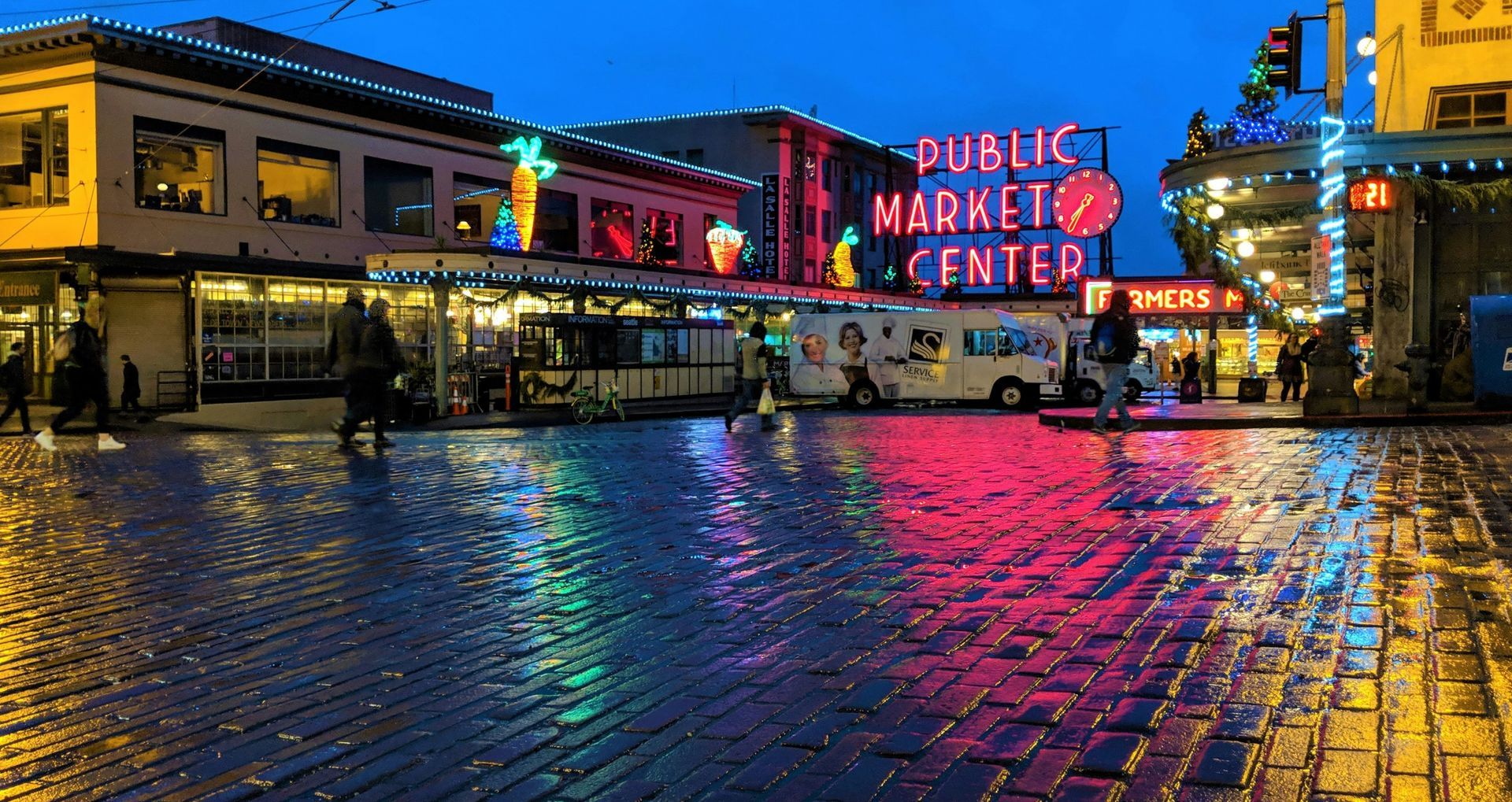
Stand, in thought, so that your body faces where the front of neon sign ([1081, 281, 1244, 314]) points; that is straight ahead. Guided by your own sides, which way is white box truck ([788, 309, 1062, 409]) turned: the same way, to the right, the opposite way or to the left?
to the left

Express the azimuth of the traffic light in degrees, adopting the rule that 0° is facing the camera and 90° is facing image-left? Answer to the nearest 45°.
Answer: approximately 90°

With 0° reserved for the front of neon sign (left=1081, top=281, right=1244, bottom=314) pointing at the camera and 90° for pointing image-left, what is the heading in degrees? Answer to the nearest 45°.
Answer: approximately 0°

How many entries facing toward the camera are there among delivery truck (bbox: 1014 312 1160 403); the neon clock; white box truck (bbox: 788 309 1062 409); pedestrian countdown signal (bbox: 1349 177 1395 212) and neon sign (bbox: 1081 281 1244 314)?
3

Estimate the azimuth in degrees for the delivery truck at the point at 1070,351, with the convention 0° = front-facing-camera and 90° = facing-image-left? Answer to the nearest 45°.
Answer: approximately 270°

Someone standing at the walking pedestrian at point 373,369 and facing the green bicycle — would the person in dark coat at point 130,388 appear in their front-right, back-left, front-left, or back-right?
front-left

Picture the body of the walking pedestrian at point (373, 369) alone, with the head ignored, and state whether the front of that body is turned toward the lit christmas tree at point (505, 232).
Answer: no

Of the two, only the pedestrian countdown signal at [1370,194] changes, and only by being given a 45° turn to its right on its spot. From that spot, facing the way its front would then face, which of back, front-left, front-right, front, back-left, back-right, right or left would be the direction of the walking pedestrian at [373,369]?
front

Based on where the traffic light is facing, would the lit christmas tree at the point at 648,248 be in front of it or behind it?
in front
